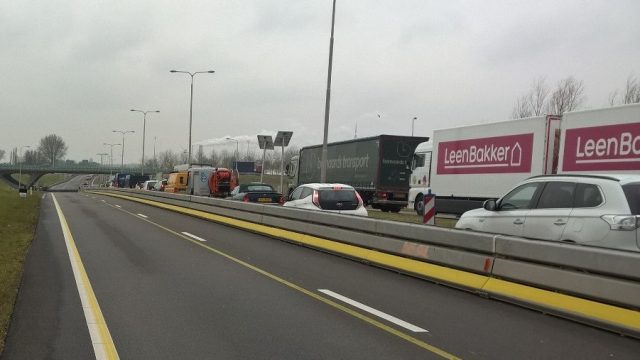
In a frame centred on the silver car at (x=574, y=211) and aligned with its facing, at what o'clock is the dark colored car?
The dark colored car is roughly at 12 o'clock from the silver car.

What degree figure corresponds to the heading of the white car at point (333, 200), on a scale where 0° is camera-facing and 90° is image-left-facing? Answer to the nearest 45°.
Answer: approximately 135°

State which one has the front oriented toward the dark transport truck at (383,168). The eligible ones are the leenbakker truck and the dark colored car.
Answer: the leenbakker truck

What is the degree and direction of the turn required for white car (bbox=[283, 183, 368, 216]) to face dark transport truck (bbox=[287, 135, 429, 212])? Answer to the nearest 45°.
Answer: approximately 45° to its right

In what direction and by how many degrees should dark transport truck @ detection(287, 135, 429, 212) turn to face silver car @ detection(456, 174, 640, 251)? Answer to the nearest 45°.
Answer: approximately 135° to its left

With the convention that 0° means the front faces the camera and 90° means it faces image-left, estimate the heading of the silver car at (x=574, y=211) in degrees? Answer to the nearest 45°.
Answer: approximately 135°

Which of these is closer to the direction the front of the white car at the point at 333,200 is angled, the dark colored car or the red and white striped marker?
the dark colored car

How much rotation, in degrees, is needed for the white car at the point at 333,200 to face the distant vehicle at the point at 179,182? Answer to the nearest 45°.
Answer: approximately 45° to its right

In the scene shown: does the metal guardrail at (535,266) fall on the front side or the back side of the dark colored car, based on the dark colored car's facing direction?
on the back side

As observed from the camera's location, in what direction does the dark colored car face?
facing away from the viewer and to the left of the viewer

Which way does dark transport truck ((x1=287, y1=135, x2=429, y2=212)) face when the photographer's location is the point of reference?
facing away from the viewer and to the left of the viewer

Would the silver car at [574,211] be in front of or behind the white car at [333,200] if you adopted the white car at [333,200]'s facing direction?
behind

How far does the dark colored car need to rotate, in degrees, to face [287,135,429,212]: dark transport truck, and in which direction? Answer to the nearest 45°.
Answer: approximately 90° to its right
